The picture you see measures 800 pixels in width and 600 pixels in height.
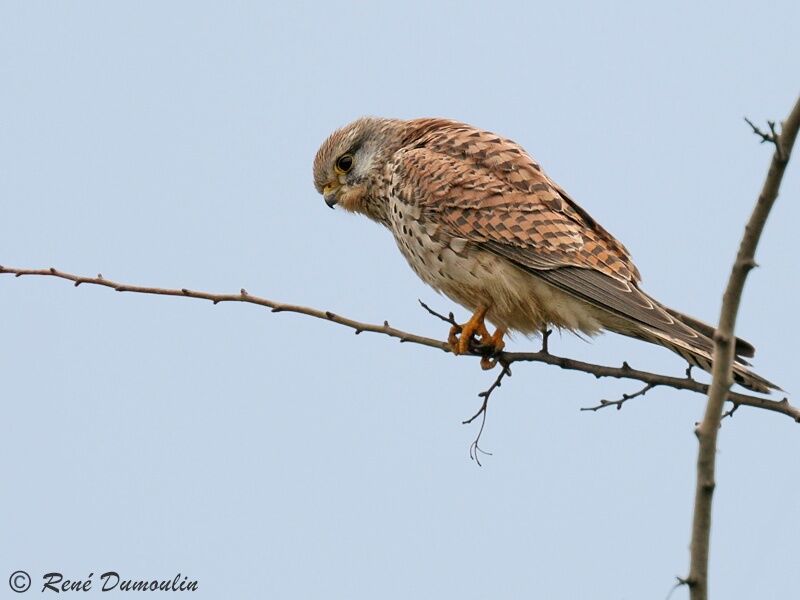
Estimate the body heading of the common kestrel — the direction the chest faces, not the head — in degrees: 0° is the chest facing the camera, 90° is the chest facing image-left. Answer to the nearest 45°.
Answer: approximately 90°

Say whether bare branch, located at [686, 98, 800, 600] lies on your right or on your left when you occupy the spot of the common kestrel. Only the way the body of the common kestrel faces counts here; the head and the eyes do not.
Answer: on your left
